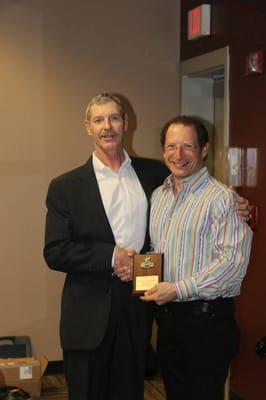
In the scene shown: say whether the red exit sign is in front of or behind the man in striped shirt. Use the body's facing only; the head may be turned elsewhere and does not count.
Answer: behind

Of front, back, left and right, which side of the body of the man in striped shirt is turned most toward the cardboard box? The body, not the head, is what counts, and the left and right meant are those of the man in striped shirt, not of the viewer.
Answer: right

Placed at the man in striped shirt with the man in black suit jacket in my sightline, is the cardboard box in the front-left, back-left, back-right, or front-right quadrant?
front-right

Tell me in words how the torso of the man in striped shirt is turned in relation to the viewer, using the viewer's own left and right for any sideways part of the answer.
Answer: facing the viewer and to the left of the viewer

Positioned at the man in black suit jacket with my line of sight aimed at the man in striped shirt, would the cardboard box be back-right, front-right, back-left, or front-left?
back-left
